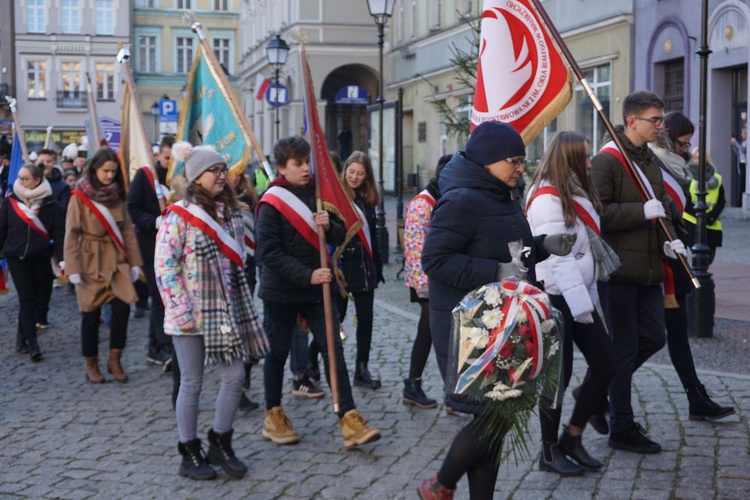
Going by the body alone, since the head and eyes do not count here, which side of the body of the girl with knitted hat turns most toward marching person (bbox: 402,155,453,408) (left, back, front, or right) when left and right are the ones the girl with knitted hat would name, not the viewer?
left

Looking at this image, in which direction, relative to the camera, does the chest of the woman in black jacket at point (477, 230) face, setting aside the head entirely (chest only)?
to the viewer's right

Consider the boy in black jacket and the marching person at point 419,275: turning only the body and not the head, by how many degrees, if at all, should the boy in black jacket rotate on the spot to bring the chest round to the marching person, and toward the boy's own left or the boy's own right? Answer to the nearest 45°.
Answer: approximately 90° to the boy's own left

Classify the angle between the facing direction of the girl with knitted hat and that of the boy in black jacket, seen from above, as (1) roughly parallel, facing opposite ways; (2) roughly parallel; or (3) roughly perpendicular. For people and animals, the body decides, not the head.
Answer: roughly parallel

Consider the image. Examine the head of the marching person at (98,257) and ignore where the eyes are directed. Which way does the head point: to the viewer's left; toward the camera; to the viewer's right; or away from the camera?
toward the camera

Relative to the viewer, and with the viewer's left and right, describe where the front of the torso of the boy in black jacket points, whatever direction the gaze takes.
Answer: facing the viewer and to the right of the viewer

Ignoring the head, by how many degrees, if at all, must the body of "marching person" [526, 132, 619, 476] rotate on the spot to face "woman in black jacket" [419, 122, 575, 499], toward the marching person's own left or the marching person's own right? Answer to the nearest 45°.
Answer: approximately 90° to the marching person's own right

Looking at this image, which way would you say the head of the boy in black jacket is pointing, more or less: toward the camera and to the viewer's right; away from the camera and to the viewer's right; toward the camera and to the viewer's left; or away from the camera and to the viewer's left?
toward the camera and to the viewer's right

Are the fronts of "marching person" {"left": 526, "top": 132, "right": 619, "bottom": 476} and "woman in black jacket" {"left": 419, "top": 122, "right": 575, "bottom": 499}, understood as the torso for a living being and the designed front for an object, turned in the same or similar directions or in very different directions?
same or similar directions

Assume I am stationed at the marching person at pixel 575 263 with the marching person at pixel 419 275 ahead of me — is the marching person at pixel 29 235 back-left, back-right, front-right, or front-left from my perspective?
front-left

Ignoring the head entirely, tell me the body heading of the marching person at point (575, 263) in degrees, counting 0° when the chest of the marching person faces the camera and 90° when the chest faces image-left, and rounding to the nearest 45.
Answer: approximately 270°

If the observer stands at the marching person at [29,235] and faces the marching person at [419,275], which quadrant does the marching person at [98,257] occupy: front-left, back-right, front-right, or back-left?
front-right

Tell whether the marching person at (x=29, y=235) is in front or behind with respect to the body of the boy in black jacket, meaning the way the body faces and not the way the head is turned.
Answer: behind
